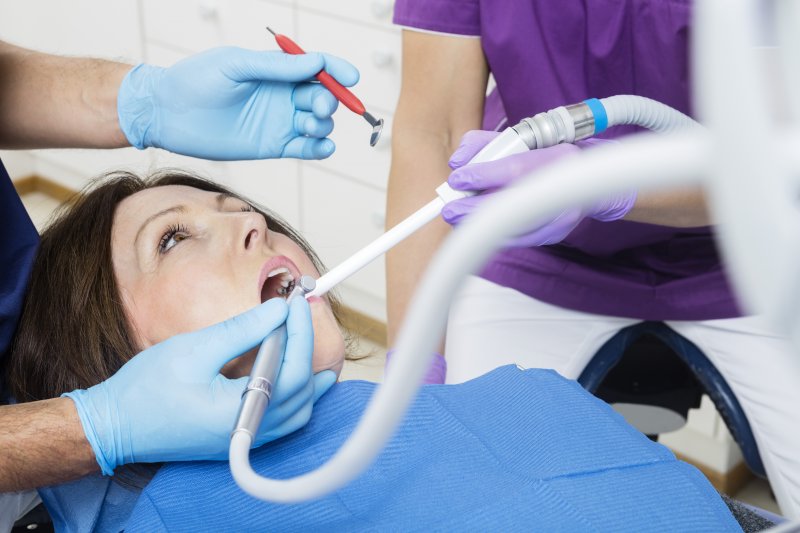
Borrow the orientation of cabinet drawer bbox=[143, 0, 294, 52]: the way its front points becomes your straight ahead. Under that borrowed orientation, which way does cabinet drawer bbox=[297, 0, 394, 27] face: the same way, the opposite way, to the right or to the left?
the same way

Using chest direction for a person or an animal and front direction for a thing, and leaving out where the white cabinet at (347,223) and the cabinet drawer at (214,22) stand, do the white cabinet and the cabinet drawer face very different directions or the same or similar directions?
same or similar directions

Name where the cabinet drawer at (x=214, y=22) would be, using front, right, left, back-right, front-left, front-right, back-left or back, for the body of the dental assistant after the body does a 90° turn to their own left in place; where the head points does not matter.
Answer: back-left

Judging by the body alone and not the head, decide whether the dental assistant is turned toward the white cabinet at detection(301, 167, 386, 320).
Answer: no

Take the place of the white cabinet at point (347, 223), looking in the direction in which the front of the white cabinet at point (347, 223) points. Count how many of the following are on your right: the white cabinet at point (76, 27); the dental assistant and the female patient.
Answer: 1

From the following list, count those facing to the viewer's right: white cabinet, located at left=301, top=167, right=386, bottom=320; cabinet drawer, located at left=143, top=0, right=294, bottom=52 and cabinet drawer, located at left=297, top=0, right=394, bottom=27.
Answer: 0

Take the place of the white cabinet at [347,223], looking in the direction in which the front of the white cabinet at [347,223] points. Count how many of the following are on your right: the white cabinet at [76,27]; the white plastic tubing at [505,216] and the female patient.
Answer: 1

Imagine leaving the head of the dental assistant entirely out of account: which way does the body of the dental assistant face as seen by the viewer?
toward the camera

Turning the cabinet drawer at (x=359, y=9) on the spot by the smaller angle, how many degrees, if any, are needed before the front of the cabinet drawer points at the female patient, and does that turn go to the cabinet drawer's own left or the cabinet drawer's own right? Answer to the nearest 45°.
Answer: approximately 45° to the cabinet drawer's own left

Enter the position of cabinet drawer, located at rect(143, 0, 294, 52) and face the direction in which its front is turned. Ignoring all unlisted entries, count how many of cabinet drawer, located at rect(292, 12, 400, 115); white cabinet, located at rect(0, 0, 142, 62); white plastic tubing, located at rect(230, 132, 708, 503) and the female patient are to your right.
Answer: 1

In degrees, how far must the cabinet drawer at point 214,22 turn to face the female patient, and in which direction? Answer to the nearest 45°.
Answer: approximately 45° to its left

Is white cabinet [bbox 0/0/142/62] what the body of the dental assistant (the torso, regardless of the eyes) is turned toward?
no

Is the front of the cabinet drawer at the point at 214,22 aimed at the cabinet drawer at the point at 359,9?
no

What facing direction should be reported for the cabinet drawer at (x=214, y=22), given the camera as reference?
facing the viewer and to the left of the viewer

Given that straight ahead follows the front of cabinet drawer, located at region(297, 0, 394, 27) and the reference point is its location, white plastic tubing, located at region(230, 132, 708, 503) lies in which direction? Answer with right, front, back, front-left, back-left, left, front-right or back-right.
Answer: front-left
